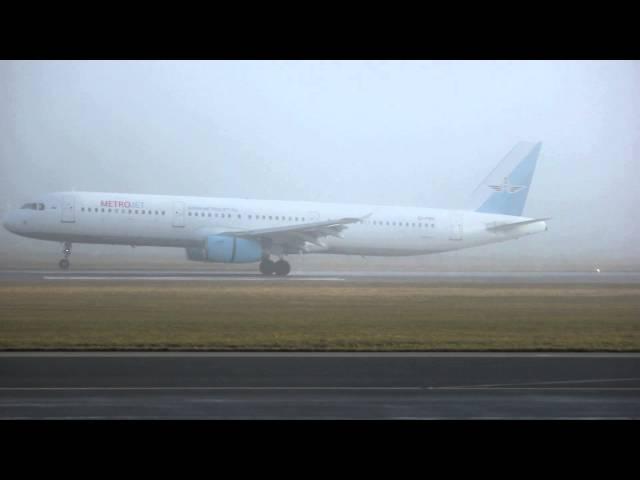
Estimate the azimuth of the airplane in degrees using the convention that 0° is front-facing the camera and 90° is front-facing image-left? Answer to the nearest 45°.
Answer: approximately 90°
